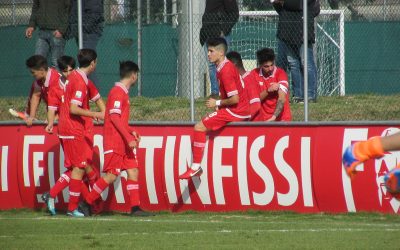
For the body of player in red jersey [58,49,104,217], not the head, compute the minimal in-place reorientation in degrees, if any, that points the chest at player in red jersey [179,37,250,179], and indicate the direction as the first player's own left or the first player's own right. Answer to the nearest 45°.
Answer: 0° — they already face them

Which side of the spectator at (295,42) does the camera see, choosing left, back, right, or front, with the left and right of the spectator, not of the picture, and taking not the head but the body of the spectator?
front

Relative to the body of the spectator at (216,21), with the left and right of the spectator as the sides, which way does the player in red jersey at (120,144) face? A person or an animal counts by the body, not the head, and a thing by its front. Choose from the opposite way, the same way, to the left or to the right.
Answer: to the left

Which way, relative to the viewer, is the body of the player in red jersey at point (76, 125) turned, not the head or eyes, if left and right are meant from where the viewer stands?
facing to the right of the viewer

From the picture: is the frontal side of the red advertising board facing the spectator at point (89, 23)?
no

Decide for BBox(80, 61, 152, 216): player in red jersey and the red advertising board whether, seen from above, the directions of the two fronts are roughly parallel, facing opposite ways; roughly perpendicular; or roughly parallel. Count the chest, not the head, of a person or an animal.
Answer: roughly perpendicular

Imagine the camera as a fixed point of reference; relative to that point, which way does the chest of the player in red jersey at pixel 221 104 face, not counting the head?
to the viewer's left
